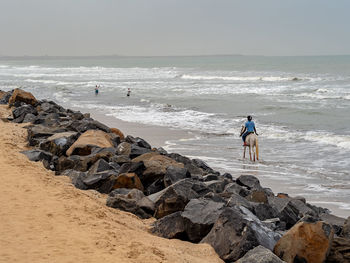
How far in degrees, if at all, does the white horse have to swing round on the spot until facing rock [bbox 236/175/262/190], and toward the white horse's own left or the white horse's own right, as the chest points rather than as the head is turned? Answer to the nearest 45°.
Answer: approximately 135° to the white horse's own left

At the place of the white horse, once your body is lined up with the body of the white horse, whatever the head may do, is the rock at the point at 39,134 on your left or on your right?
on your left

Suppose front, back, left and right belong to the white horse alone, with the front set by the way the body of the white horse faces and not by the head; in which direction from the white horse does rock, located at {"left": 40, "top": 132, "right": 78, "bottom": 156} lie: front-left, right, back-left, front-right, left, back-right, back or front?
left

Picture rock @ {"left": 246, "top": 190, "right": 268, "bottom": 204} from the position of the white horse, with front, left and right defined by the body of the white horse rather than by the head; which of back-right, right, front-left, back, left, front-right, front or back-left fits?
back-left

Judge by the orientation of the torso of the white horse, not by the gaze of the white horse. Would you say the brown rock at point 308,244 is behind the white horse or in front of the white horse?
behind

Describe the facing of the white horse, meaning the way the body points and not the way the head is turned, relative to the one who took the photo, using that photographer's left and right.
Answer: facing away from the viewer and to the left of the viewer

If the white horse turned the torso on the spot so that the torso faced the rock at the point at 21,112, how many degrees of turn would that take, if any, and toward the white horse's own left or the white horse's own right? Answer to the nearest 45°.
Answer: approximately 45° to the white horse's own left

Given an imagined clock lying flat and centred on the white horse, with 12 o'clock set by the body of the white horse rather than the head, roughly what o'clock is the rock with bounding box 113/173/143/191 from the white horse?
The rock is roughly at 8 o'clock from the white horse.

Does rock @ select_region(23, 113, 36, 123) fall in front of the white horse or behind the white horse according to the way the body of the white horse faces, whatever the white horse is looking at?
in front

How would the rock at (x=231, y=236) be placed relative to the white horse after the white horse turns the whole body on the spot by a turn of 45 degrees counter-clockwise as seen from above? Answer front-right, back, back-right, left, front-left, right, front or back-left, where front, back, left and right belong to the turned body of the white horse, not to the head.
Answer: left

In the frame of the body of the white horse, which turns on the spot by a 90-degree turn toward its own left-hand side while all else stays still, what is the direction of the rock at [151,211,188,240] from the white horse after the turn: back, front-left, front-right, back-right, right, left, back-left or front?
front-left

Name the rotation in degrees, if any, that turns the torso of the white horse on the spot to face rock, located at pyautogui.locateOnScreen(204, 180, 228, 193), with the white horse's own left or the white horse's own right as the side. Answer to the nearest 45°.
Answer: approximately 135° to the white horse's own left

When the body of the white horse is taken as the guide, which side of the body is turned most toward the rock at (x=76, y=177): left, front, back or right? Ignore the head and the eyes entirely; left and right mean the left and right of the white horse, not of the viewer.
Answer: left
